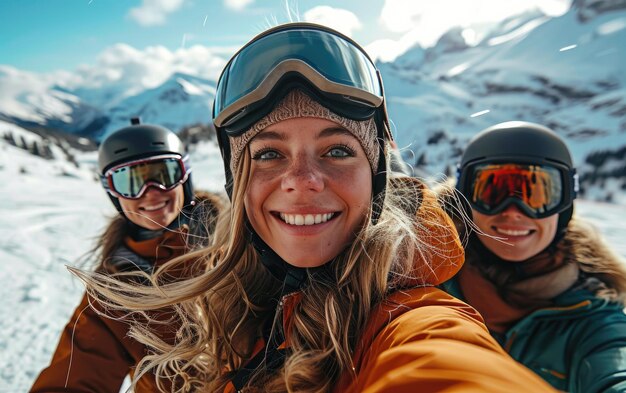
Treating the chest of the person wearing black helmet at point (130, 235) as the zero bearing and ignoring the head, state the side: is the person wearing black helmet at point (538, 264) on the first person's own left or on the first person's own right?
on the first person's own left

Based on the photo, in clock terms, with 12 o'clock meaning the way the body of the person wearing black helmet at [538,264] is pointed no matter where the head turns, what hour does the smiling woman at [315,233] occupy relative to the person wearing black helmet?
The smiling woman is roughly at 1 o'clock from the person wearing black helmet.

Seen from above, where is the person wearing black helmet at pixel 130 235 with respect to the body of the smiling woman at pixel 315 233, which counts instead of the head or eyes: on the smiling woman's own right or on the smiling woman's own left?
on the smiling woman's own right

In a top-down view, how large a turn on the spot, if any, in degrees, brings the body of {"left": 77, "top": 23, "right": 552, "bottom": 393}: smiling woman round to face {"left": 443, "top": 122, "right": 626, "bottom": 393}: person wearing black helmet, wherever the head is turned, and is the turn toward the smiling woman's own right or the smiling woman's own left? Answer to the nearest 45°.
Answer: approximately 135° to the smiling woman's own left

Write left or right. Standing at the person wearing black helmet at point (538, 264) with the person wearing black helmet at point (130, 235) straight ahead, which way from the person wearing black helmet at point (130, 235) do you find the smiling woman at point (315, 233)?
left

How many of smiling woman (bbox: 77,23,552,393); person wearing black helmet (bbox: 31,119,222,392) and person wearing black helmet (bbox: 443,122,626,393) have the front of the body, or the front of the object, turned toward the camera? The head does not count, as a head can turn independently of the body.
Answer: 3

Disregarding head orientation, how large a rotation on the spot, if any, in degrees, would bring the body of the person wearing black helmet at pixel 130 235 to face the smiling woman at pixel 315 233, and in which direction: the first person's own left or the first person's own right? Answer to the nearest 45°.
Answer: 0° — they already face them

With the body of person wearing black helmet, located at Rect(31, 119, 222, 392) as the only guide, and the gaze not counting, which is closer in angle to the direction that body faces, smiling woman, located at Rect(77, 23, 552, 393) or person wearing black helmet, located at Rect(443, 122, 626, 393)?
the smiling woman

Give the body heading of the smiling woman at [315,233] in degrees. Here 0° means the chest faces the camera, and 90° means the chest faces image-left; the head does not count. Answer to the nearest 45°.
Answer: approximately 0°

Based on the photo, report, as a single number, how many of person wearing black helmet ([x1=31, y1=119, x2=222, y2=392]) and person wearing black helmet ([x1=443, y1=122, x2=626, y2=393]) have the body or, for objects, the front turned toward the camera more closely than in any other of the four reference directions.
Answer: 2
